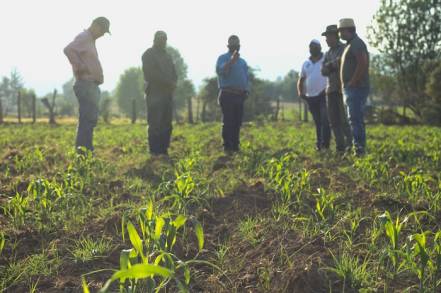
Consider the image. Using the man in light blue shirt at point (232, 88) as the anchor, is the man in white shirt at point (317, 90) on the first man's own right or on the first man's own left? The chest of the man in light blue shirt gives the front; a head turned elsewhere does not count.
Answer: on the first man's own left

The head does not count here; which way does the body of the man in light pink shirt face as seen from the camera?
to the viewer's right

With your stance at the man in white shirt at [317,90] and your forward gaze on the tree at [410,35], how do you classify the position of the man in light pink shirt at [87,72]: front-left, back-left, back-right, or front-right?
back-left

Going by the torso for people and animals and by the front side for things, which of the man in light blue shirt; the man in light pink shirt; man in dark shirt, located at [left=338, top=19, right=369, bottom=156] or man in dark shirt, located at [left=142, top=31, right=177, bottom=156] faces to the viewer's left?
man in dark shirt, located at [left=338, top=19, right=369, bottom=156]

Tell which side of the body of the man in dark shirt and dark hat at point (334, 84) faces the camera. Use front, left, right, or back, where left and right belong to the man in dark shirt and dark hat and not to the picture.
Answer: left

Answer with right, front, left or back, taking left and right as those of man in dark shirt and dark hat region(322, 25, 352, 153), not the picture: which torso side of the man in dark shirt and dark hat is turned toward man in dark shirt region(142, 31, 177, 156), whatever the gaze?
front

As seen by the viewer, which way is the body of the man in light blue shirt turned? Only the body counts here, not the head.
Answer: toward the camera

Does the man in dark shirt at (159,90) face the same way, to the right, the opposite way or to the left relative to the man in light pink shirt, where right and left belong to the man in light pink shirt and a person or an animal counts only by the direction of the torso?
to the right

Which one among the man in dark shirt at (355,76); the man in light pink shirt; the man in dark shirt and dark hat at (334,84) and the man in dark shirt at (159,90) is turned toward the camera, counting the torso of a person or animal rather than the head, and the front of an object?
the man in dark shirt at (159,90)

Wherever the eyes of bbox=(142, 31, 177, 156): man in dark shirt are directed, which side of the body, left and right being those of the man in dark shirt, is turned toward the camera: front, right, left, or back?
front
